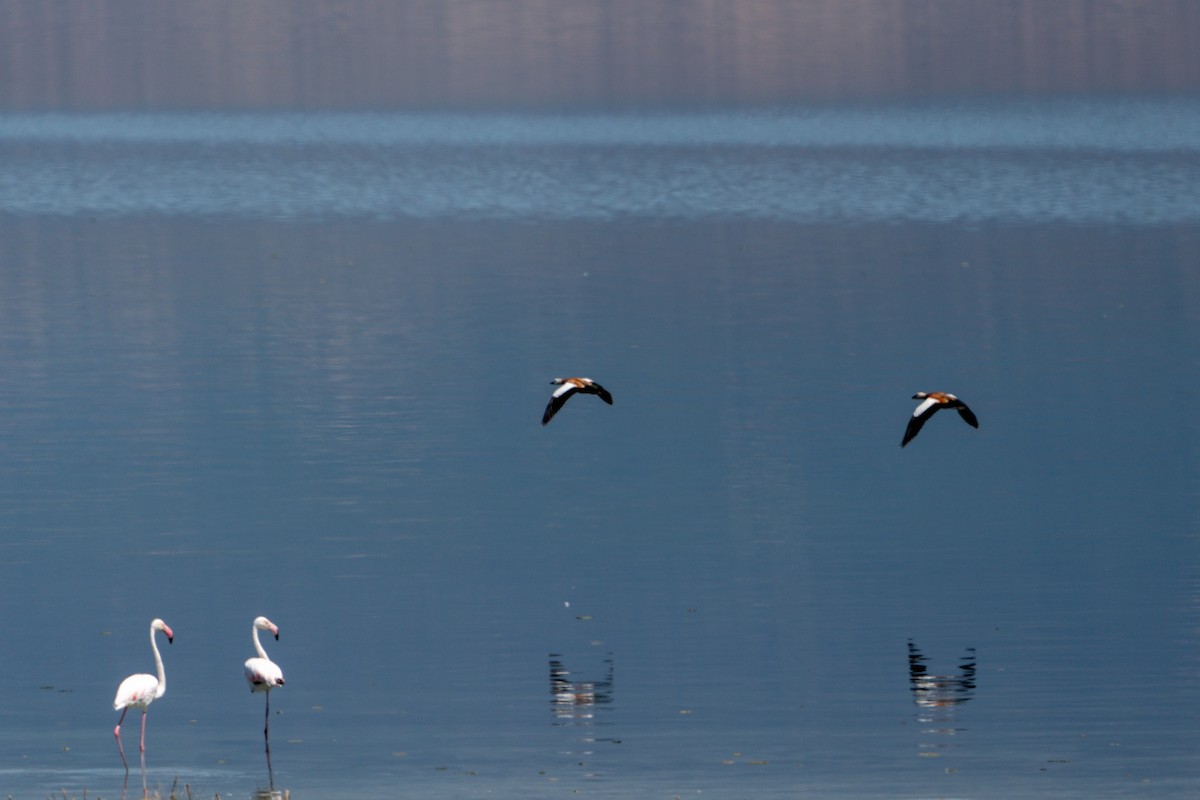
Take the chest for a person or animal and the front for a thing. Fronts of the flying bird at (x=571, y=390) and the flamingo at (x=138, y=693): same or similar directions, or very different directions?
very different directions

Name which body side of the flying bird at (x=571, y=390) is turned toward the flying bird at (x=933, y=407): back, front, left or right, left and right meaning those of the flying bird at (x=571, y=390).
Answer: back

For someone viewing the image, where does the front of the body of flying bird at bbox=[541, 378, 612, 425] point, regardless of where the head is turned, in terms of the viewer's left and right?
facing to the left of the viewer

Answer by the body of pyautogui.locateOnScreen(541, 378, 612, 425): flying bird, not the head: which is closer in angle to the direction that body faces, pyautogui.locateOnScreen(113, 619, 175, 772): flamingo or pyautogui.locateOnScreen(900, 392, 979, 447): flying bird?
the flamingo

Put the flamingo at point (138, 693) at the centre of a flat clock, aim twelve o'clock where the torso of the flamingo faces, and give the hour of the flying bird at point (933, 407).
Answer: The flying bird is roughly at 11 o'clock from the flamingo.

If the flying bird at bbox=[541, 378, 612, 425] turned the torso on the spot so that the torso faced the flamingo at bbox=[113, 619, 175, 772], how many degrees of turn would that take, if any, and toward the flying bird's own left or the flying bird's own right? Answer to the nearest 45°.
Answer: approximately 45° to the flying bird's own left

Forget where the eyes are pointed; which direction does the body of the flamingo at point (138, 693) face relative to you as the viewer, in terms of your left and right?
facing to the right of the viewer

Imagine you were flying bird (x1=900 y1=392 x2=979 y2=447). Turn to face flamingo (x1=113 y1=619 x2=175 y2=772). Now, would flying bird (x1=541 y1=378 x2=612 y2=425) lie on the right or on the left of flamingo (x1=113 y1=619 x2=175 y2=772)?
right

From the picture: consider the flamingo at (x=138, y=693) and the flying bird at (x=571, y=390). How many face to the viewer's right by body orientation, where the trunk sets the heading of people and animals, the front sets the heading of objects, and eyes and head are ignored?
1

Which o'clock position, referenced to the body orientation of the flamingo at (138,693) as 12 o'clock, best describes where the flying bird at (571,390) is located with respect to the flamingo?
The flying bird is roughly at 10 o'clock from the flamingo.
